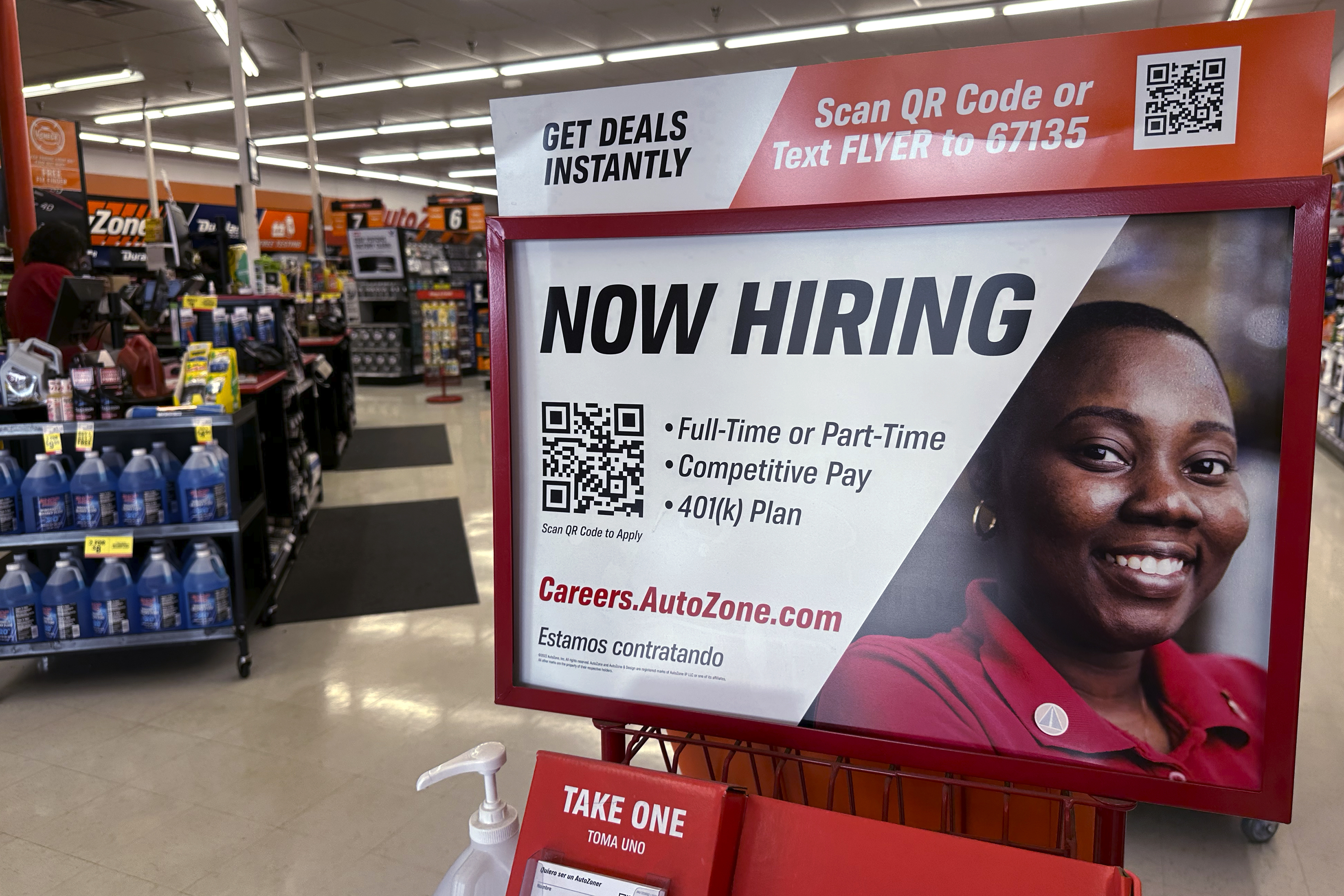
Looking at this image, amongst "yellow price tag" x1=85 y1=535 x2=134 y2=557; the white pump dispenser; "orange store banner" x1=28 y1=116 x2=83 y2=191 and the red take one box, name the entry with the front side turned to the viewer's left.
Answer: the white pump dispenser

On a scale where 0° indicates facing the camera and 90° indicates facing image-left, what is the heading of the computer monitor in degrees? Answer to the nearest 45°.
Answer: approximately 135°

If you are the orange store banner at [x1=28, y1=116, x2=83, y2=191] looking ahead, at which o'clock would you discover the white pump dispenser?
The white pump dispenser is roughly at 12 o'clock from the orange store banner.

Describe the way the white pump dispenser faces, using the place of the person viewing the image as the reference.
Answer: facing to the left of the viewer

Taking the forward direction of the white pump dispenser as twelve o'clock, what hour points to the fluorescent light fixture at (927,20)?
The fluorescent light fixture is roughly at 4 o'clock from the white pump dispenser.

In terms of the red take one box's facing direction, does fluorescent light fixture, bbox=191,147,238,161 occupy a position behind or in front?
behind

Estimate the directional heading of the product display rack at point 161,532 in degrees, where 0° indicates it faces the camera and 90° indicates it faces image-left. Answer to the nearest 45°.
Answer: approximately 0°

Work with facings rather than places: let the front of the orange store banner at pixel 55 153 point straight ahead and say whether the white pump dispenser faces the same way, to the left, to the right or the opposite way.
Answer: to the right

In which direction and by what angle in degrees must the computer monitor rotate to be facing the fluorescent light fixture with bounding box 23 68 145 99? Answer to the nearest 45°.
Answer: approximately 45° to its right

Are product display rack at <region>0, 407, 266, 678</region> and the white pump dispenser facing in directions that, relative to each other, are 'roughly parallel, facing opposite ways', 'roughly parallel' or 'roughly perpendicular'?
roughly perpendicular

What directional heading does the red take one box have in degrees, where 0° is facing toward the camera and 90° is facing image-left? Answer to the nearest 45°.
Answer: approximately 0°

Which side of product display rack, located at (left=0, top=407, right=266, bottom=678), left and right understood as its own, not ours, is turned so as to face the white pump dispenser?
front

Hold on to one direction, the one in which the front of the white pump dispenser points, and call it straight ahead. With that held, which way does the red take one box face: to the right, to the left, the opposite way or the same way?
to the left

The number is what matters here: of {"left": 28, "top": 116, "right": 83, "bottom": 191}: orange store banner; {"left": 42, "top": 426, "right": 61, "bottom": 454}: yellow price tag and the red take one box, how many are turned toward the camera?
3

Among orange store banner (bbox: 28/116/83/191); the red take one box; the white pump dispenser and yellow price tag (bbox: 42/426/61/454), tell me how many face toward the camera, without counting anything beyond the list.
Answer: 3

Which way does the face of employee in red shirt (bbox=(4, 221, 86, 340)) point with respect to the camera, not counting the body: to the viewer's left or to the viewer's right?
to the viewer's right
